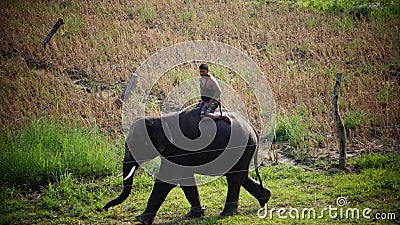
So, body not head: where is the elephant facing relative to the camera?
to the viewer's left

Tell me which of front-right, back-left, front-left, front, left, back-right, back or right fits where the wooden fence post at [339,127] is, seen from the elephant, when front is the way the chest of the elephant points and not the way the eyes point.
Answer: back-right
